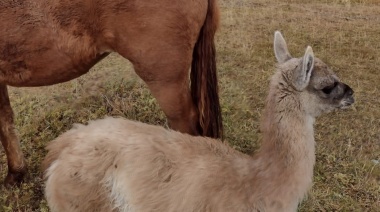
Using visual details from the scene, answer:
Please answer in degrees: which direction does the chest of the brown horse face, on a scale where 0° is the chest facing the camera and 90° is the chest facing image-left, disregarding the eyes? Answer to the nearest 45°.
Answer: approximately 90°
